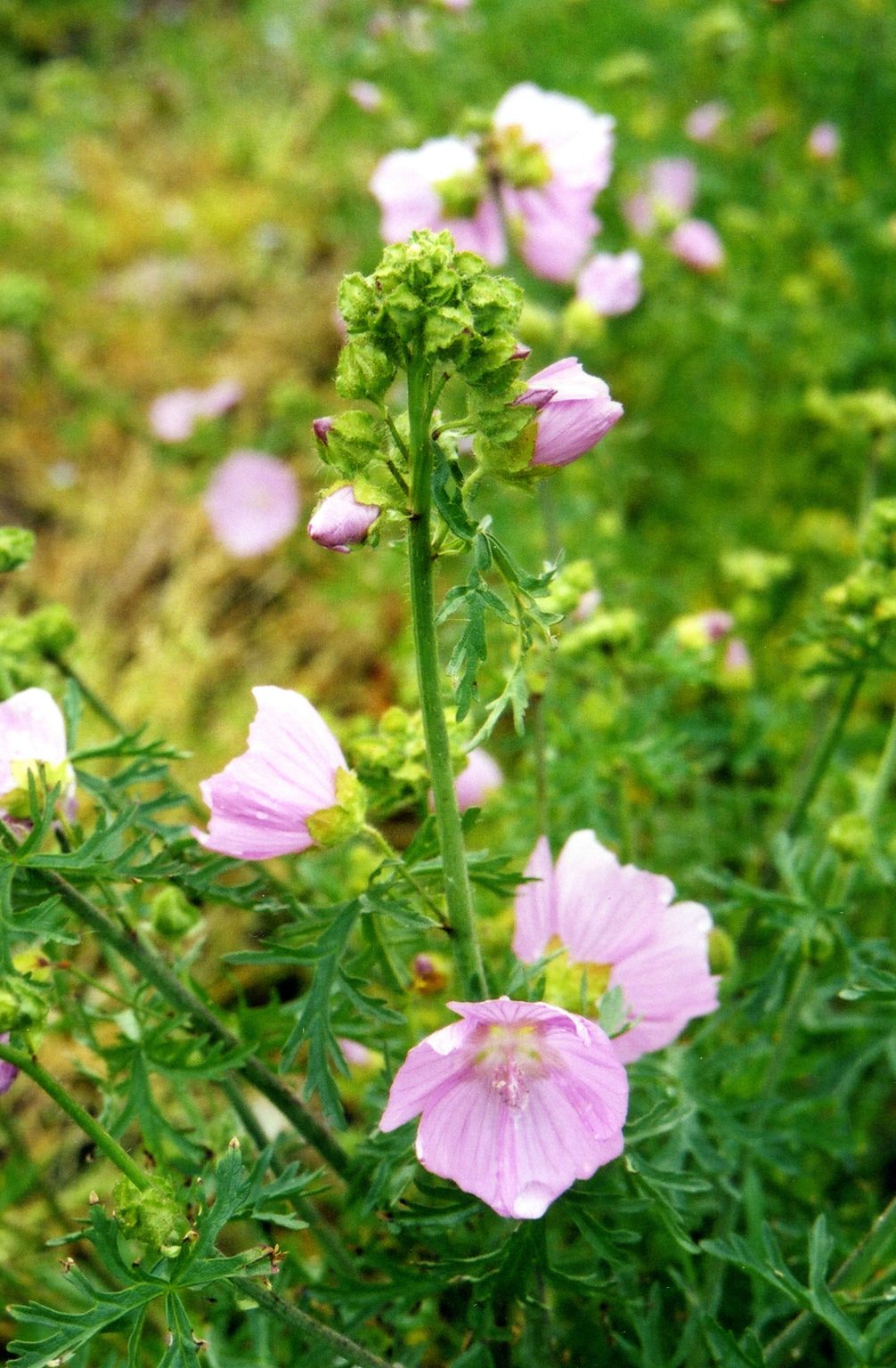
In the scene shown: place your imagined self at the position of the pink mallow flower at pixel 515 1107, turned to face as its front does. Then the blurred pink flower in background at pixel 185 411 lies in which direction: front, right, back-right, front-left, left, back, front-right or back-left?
back

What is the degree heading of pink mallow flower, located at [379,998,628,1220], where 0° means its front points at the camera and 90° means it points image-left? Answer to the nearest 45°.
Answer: approximately 0°

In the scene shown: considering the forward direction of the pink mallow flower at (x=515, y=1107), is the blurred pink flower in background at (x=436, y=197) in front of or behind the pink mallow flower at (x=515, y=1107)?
behind

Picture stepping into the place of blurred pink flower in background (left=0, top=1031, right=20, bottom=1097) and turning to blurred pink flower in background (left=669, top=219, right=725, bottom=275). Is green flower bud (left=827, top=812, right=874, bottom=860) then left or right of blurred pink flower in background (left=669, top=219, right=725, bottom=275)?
right

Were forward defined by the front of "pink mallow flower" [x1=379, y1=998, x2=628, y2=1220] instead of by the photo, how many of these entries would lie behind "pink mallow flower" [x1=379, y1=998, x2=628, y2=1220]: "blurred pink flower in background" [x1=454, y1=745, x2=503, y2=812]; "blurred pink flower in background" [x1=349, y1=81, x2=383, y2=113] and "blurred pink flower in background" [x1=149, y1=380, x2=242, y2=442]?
3

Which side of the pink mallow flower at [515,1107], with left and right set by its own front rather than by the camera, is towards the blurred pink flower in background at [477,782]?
back

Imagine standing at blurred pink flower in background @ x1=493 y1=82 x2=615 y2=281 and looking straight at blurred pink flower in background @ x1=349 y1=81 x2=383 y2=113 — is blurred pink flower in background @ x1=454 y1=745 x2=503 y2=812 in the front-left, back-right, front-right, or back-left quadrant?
back-left

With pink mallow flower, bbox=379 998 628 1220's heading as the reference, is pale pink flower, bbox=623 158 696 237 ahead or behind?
behind

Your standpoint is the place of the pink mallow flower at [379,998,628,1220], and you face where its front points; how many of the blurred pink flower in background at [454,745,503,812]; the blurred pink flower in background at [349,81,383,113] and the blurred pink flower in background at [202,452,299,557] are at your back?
3

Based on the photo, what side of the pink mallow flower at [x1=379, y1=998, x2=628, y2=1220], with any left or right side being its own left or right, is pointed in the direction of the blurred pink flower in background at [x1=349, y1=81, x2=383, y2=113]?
back
